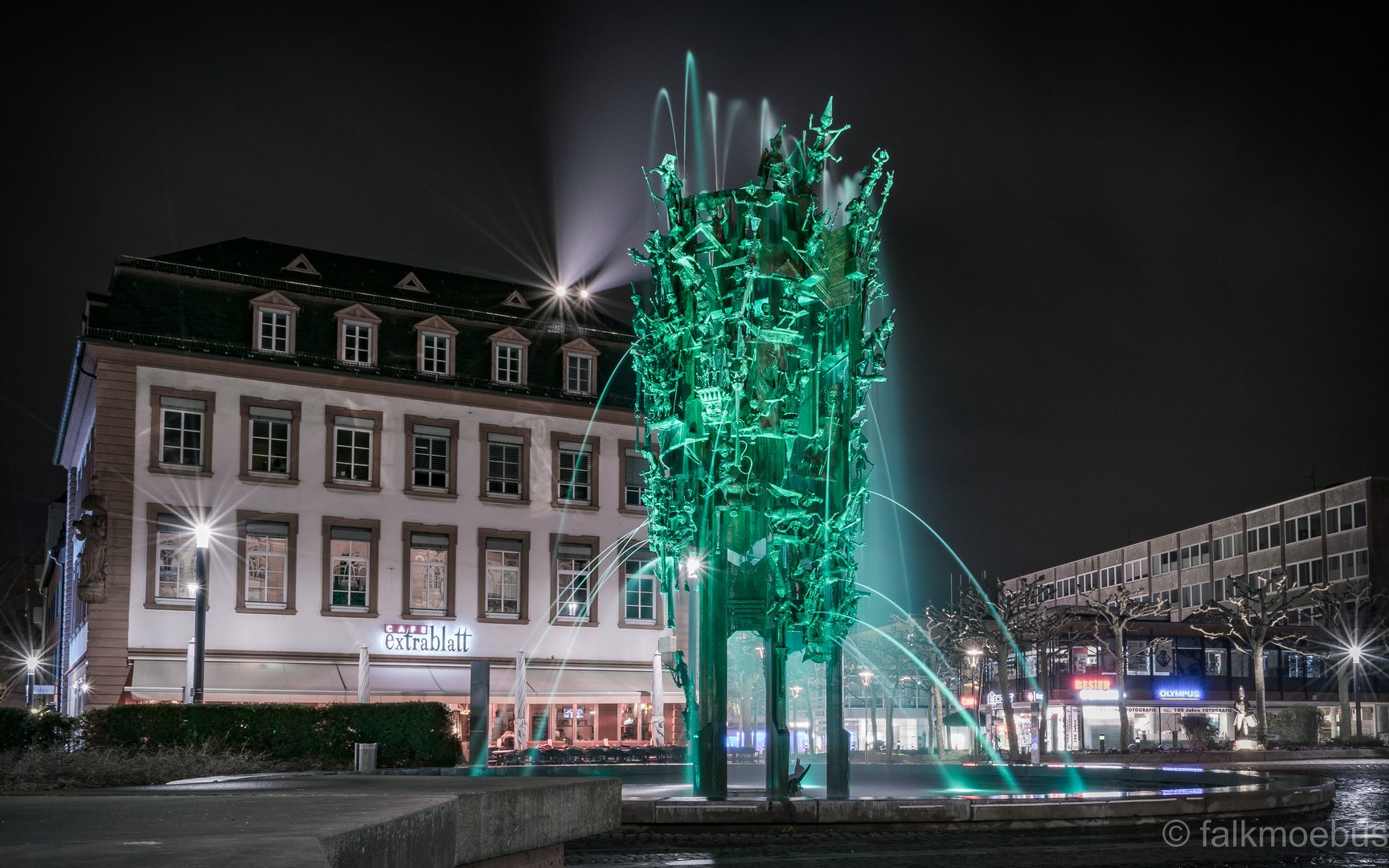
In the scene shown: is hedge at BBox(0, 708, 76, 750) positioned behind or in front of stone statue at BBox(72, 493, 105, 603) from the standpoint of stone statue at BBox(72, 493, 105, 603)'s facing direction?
in front

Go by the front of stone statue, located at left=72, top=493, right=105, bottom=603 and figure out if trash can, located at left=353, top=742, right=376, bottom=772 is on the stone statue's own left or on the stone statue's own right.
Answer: on the stone statue's own left

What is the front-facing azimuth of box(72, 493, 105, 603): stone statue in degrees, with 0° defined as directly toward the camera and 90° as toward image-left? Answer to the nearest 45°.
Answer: approximately 45°

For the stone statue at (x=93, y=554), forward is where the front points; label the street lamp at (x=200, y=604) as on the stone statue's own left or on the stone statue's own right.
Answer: on the stone statue's own left

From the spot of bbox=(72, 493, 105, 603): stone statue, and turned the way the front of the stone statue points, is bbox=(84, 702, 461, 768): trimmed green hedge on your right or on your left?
on your left
